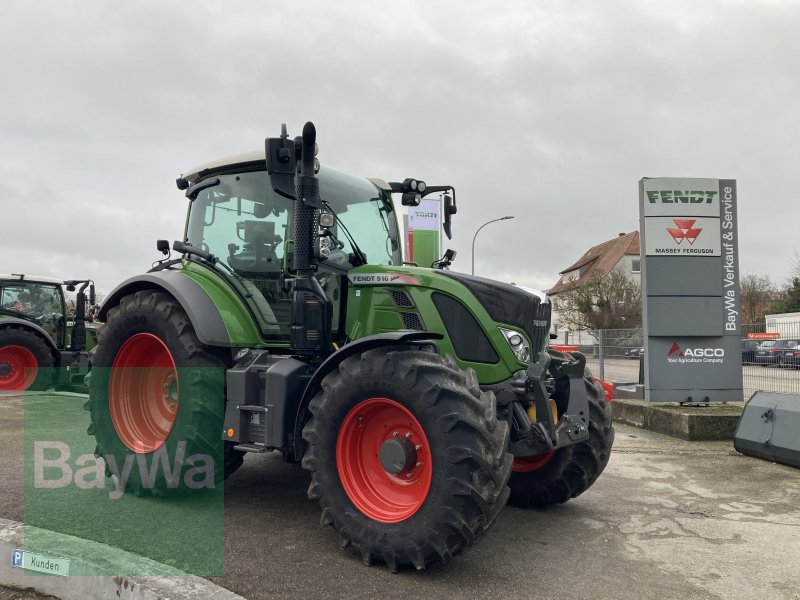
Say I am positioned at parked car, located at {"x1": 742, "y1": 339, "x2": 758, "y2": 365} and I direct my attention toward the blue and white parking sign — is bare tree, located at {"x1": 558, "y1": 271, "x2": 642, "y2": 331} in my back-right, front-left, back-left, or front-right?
back-right

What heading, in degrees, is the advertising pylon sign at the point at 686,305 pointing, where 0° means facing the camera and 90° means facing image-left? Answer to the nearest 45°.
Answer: approximately 0°

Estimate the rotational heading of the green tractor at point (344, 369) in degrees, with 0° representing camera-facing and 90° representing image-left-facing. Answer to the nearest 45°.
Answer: approximately 315°

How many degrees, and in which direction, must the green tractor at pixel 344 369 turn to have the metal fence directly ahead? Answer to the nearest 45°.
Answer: approximately 90° to its left

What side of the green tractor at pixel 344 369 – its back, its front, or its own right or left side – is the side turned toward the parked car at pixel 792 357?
left

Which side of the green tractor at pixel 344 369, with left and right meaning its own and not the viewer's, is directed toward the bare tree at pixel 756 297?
left

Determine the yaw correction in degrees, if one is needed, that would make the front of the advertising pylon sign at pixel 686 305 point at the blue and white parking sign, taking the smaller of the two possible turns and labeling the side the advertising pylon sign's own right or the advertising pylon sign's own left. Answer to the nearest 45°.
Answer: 0° — it already faces it

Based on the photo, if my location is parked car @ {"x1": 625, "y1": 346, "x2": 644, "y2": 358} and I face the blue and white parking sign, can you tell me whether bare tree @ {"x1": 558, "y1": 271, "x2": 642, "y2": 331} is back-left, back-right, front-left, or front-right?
back-right

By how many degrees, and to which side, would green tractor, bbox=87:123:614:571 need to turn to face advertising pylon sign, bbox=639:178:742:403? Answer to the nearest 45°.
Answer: approximately 90° to its left

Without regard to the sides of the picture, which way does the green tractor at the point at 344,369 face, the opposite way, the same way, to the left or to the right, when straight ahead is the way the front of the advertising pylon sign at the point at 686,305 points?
to the left

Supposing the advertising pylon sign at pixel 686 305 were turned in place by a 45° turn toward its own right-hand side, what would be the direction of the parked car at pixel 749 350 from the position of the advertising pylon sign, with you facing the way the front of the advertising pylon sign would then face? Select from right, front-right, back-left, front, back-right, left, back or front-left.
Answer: back

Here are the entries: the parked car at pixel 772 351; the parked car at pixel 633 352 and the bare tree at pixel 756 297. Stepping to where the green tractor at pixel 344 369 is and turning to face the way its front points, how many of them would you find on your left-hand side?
3
